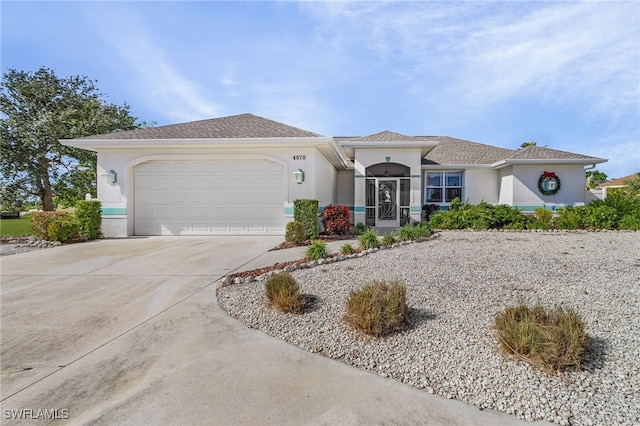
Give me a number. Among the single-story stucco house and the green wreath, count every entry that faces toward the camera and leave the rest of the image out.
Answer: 2

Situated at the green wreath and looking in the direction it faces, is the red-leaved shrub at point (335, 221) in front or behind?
in front

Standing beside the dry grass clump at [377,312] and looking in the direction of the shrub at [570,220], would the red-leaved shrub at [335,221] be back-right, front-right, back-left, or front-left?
front-left

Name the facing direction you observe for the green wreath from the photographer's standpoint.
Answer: facing the viewer

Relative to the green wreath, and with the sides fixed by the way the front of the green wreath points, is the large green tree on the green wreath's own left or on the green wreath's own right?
on the green wreath's own right

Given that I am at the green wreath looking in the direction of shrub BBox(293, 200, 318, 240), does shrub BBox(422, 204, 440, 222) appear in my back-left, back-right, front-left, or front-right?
front-right

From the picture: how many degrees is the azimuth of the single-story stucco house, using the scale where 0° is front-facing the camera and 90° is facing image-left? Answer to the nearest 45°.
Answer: approximately 0°

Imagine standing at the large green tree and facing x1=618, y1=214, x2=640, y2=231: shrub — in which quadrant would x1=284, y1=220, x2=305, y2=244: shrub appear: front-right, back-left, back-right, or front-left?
front-right

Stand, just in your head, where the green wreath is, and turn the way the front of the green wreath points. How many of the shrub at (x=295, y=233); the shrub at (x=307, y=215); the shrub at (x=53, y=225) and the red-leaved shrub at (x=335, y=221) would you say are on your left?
0

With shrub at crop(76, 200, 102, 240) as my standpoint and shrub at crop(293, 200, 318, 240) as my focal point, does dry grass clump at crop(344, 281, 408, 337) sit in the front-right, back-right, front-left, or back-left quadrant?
front-right

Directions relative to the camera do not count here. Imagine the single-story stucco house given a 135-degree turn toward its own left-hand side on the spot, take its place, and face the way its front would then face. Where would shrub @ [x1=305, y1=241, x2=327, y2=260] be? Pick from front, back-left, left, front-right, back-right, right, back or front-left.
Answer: right

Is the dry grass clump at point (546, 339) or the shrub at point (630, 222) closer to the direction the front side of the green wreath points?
the dry grass clump

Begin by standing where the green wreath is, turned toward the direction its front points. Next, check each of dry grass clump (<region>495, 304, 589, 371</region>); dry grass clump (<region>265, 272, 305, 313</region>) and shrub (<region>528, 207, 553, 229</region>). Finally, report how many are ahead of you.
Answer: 3

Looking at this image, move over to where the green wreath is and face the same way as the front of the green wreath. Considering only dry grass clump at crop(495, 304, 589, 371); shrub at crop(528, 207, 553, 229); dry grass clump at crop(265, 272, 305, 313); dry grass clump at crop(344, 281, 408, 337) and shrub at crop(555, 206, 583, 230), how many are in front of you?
5

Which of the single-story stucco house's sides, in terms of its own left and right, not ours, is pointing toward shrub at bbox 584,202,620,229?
left

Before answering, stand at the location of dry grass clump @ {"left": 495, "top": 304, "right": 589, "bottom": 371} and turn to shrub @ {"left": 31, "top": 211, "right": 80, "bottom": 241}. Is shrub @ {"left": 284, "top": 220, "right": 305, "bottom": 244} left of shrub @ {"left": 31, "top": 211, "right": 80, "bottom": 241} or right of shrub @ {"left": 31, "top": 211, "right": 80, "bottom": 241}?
right

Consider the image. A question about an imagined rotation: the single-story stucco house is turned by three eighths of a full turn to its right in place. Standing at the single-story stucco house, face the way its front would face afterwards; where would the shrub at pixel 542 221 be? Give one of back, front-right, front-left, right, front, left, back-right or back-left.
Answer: back-right

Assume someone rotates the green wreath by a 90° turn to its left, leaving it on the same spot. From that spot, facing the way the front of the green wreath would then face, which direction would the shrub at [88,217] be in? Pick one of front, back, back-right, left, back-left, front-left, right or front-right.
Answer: back-right

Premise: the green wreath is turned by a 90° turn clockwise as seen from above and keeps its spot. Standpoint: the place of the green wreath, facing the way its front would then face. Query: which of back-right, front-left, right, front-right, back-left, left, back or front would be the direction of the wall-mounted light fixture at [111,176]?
front-left

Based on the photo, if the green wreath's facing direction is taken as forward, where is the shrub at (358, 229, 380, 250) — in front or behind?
in front
